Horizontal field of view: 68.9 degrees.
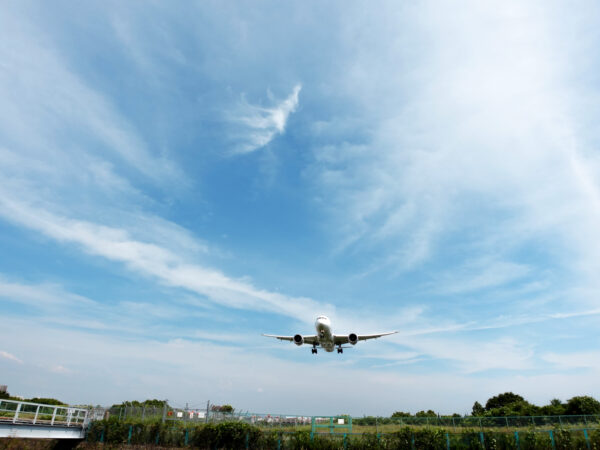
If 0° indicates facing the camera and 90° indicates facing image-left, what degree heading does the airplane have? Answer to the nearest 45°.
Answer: approximately 0°

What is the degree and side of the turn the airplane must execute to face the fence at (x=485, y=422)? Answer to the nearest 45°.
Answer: approximately 45° to its left
